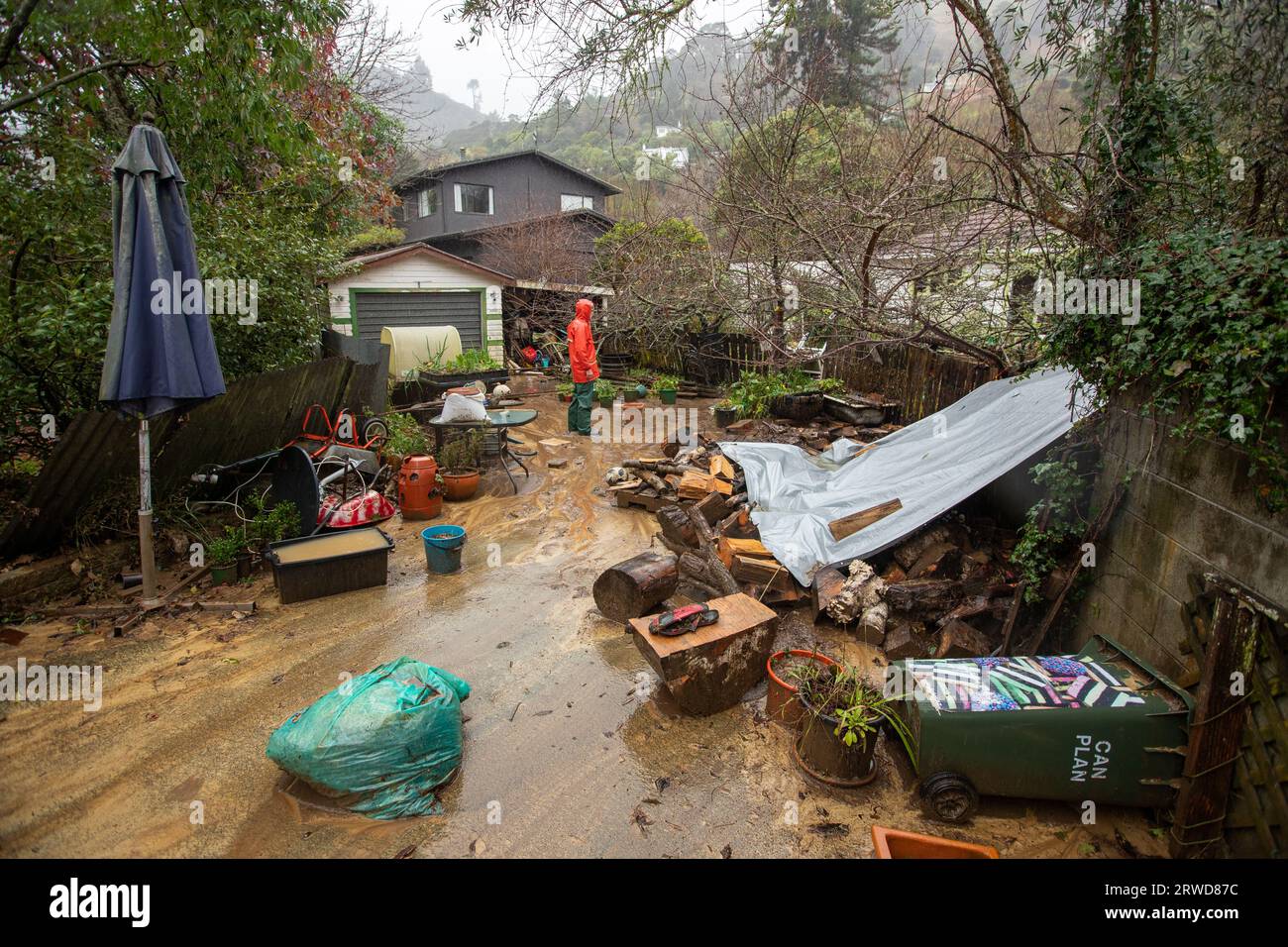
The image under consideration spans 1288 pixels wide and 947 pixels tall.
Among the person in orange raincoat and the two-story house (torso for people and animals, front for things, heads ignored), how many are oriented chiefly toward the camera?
1

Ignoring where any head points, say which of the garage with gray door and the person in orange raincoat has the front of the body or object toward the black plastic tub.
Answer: the garage with gray door

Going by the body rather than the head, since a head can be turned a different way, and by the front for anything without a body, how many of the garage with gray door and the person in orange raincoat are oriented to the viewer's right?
1

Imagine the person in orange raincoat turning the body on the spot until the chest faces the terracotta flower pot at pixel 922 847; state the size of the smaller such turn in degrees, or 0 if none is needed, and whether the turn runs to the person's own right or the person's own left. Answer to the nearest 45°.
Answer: approximately 90° to the person's own right

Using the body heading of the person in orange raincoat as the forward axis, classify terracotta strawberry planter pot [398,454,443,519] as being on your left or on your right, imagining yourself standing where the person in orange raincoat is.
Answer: on your right

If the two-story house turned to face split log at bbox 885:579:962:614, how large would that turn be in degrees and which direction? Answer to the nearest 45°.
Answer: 0° — it already faces it

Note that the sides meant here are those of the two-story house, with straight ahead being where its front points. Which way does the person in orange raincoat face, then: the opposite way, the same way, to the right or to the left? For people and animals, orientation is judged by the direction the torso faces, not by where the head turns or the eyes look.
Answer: to the left

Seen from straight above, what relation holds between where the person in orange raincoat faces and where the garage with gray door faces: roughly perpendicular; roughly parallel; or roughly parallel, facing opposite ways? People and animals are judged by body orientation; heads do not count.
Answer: roughly perpendicular

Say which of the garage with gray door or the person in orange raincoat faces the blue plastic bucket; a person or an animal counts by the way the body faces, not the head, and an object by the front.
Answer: the garage with gray door

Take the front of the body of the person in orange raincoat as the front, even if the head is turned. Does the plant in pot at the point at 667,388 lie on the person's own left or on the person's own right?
on the person's own left

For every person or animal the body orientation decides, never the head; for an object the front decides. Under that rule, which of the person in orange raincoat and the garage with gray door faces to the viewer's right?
the person in orange raincoat

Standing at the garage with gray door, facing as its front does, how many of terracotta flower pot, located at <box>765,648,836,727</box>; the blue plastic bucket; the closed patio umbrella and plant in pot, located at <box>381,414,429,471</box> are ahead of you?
4

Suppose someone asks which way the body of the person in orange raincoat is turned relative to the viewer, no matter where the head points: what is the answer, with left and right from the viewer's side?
facing to the right of the viewer
